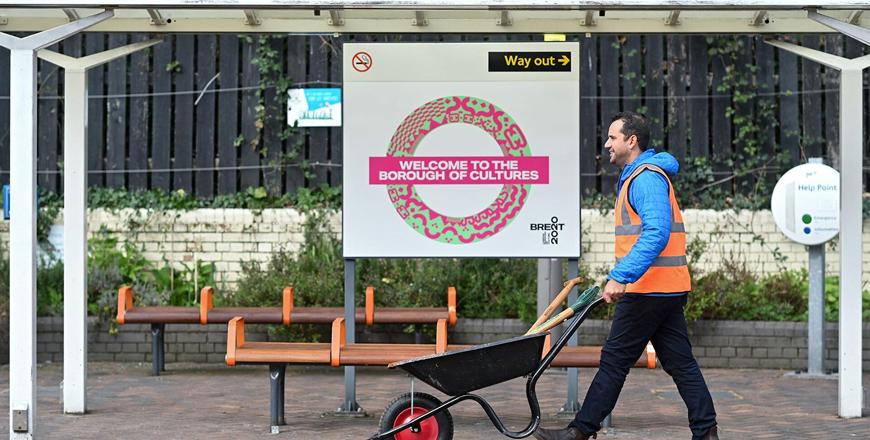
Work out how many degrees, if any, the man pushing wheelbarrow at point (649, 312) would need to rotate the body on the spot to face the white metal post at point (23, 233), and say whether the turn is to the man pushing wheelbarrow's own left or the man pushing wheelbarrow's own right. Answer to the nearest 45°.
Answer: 0° — they already face it

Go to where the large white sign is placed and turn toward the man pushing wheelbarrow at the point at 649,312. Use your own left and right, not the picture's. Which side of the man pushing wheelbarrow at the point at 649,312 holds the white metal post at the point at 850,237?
left

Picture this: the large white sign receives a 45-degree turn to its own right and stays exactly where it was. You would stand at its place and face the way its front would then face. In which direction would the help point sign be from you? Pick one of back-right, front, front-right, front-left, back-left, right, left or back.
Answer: back

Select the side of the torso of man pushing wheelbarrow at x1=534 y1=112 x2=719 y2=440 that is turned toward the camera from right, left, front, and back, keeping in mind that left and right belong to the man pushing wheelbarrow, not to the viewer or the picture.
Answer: left

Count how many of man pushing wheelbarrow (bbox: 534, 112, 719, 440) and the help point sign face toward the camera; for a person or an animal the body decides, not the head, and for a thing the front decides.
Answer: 1

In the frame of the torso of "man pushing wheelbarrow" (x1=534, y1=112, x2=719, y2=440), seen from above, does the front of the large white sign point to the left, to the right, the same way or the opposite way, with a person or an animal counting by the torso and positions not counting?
to the left

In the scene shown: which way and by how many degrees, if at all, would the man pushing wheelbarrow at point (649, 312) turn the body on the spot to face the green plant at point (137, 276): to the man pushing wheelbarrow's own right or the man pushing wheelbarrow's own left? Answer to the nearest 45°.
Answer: approximately 45° to the man pushing wheelbarrow's own right

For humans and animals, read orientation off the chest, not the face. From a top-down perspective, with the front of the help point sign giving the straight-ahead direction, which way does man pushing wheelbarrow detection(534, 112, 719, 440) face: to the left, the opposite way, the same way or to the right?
to the right
